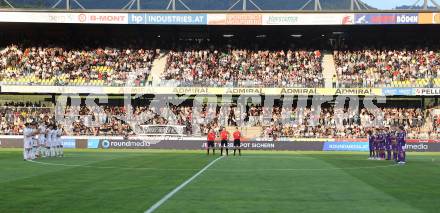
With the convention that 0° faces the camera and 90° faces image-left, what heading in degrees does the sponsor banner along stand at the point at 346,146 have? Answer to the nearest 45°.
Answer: approximately 0°

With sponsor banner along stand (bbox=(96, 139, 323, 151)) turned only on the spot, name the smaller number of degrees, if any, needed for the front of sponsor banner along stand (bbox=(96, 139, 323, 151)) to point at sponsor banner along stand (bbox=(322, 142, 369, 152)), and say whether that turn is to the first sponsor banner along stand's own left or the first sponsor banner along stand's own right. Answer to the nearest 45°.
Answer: approximately 90° to the first sponsor banner along stand's own left

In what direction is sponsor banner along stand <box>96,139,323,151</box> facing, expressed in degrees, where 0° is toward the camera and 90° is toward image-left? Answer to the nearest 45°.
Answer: approximately 0°

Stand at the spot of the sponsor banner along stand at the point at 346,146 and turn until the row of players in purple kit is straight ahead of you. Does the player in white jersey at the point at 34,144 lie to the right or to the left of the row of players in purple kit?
right
